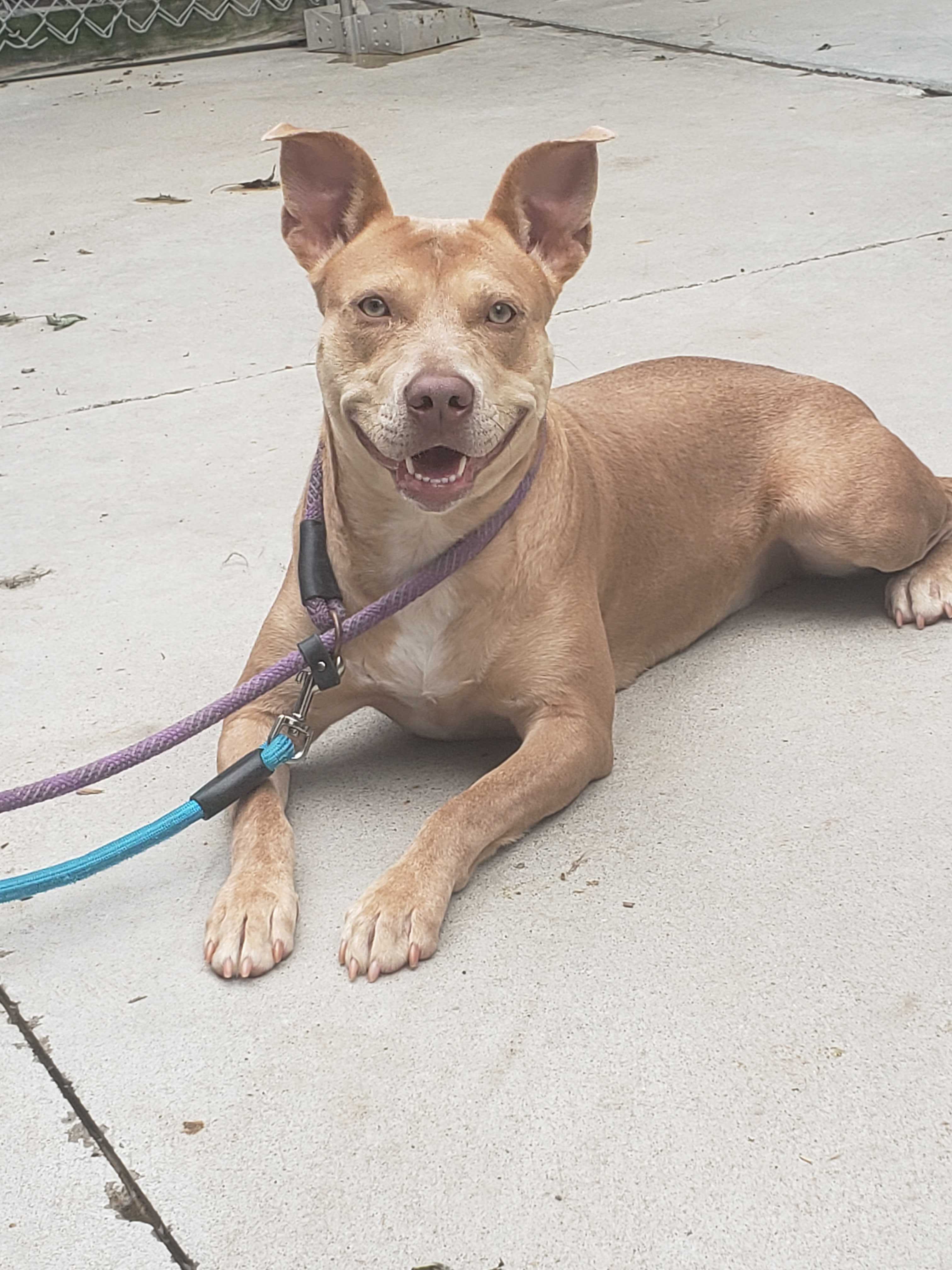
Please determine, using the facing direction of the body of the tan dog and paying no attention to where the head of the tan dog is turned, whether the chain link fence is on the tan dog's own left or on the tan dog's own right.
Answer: on the tan dog's own right

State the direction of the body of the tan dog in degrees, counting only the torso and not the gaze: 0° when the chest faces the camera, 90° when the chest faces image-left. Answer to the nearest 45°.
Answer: approximately 45°
